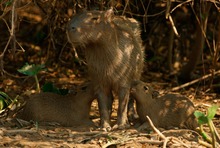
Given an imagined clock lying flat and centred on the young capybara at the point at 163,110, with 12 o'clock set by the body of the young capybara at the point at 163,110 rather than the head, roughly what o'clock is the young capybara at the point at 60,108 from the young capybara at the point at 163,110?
the young capybara at the point at 60,108 is roughly at 12 o'clock from the young capybara at the point at 163,110.

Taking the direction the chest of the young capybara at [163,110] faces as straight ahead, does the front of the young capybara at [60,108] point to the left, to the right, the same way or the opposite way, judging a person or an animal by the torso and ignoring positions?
the opposite way

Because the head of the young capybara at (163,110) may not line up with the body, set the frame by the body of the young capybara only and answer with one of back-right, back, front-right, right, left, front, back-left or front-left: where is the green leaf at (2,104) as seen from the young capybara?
front

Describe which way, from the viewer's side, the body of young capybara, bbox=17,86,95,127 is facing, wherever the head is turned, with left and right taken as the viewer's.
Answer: facing to the right of the viewer

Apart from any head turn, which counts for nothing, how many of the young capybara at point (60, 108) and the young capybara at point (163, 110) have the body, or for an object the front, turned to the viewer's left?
1

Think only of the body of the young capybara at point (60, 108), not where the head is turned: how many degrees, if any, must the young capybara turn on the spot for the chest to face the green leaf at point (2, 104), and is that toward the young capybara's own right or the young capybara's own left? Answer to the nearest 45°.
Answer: approximately 135° to the young capybara's own left

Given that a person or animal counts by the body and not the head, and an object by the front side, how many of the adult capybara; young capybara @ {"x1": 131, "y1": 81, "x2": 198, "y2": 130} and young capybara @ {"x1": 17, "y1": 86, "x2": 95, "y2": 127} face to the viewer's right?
1

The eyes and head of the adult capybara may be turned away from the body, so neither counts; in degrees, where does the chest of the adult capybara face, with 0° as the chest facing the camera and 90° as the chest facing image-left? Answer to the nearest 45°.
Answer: approximately 45°

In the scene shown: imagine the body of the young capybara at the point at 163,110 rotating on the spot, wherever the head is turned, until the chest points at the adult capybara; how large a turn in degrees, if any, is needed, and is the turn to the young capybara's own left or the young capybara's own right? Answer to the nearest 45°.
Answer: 0° — it already faces it

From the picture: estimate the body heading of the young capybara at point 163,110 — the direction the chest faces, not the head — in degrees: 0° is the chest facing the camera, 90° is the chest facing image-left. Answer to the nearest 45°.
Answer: approximately 90°
